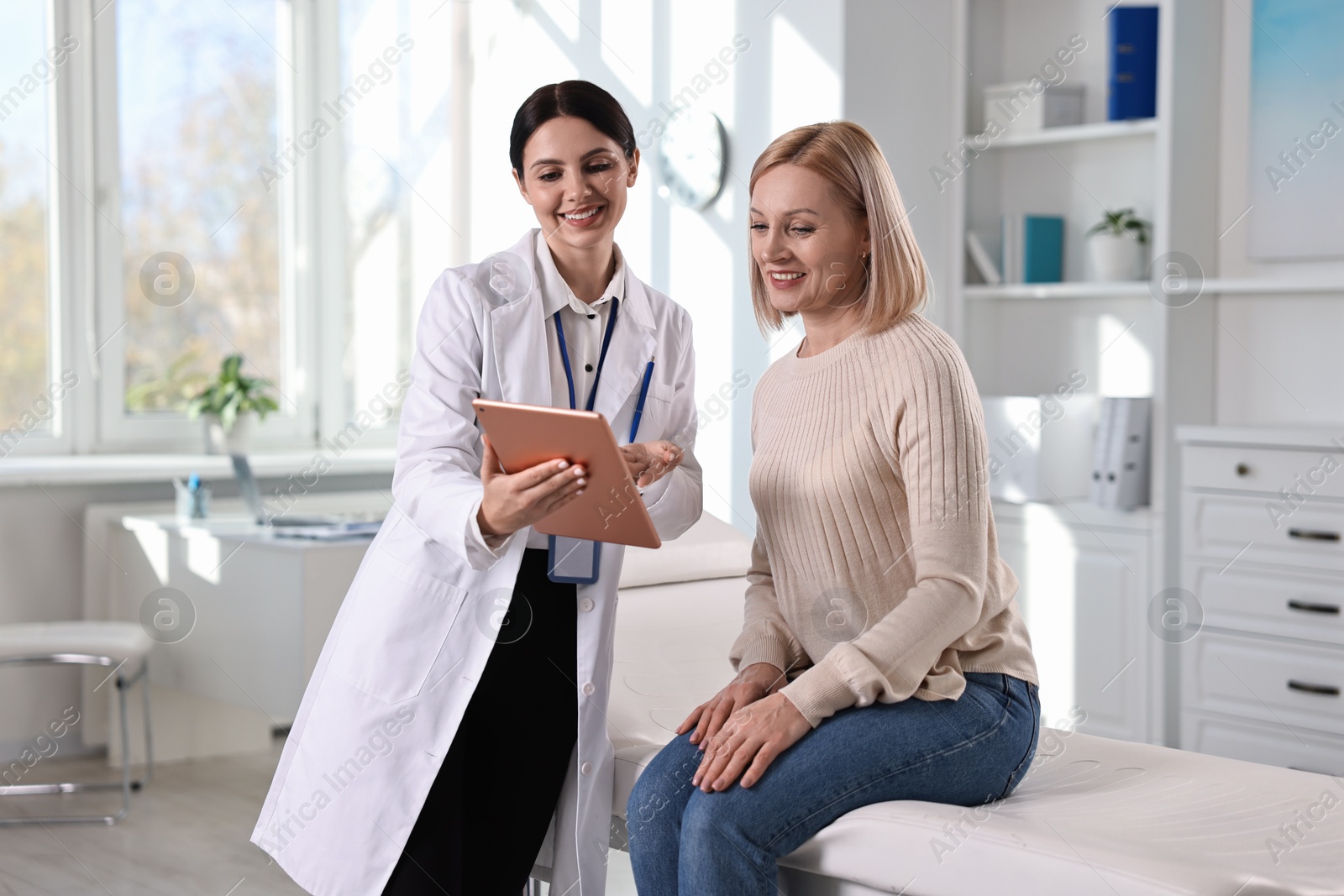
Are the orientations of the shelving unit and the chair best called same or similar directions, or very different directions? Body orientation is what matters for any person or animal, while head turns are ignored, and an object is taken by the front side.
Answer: very different directions

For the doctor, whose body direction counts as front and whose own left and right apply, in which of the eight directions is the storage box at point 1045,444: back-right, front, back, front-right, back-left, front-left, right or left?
left

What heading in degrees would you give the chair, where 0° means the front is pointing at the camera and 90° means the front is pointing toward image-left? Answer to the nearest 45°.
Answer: approximately 270°

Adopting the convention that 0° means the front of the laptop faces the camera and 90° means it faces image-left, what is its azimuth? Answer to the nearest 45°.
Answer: approximately 270°

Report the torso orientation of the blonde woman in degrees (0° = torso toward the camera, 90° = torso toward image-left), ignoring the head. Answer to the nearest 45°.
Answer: approximately 45°

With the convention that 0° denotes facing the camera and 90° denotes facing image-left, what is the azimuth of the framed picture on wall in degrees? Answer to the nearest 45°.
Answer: approximately 0°

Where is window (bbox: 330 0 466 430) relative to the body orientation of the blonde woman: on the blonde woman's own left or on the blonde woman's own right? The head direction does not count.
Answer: on the blonde woman's own right

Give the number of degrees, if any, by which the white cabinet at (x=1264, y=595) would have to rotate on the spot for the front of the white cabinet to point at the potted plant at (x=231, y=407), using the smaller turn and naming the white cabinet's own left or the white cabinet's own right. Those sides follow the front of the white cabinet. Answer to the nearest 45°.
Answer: approximately 45° to the white cabinet's own right

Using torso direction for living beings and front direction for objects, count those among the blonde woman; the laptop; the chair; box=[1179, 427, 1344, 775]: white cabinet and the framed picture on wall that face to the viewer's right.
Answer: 2

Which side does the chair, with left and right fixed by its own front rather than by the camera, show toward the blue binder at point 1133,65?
front

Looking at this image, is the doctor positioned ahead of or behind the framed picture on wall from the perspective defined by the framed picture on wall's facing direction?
ahead

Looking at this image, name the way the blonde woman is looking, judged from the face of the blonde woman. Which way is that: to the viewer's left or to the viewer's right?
to the viewer's left
